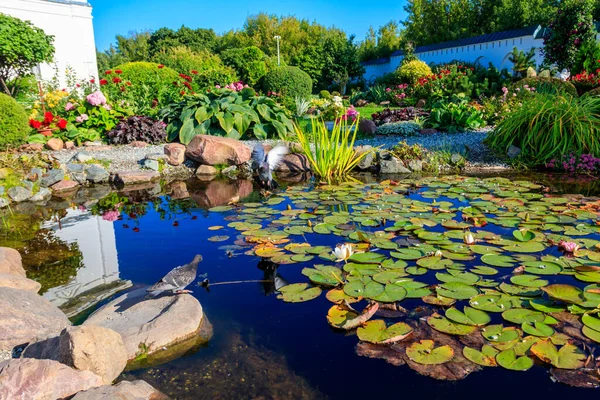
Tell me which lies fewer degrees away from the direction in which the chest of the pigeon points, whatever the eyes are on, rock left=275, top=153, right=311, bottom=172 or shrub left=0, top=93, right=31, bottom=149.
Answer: the rock

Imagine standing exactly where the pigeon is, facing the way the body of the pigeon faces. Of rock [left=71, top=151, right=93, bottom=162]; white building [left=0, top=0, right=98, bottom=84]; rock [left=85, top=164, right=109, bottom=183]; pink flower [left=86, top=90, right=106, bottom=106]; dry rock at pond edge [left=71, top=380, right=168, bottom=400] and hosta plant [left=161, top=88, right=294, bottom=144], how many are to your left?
5

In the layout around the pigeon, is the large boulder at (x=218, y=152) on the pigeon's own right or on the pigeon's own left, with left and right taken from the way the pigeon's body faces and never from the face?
on the pigeon's own left

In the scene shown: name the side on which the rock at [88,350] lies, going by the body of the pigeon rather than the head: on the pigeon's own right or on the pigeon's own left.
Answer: on the pigeon's own right

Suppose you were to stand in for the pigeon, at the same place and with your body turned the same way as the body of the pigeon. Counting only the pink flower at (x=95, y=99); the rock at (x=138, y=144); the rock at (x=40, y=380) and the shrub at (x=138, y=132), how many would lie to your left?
3

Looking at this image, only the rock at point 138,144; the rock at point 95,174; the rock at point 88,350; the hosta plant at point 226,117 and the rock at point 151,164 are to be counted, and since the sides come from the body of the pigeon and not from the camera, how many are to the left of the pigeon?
4

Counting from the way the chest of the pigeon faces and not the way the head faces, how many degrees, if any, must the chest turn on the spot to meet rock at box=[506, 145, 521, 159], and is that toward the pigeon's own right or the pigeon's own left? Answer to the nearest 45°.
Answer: approximately 45° to the pigeon's own left

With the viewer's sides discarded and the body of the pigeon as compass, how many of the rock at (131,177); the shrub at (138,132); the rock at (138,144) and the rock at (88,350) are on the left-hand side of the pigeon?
3

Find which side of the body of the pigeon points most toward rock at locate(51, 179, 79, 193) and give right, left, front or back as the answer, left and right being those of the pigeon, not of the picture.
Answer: left

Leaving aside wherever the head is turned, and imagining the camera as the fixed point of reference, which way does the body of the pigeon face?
to the viewer's right

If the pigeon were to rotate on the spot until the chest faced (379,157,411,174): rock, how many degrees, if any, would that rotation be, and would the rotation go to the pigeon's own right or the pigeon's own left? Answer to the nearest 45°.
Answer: approximately 45° to the pigeon's own left

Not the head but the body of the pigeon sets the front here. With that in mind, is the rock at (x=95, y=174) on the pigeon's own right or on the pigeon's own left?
on the pigeon's own left

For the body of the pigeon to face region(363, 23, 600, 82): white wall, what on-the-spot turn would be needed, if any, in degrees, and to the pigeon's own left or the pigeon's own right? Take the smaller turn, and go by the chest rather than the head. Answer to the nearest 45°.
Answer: approximately 45° to the pigeon's own left
